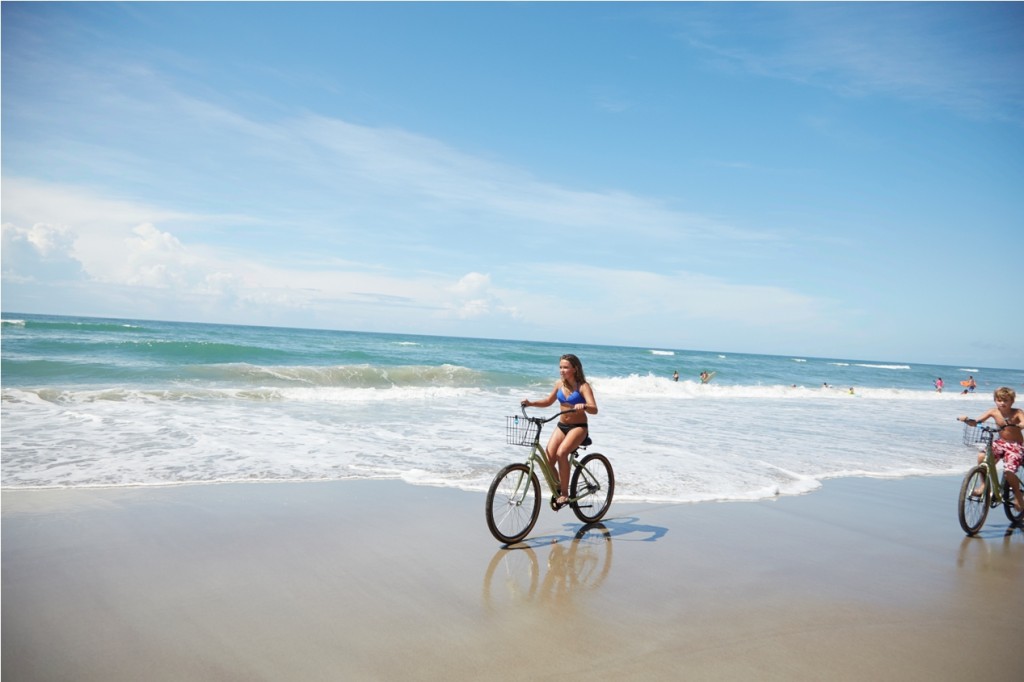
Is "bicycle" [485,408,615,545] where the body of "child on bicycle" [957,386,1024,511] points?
yes

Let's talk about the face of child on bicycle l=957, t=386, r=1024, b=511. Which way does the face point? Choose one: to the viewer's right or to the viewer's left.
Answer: to the viewer's left

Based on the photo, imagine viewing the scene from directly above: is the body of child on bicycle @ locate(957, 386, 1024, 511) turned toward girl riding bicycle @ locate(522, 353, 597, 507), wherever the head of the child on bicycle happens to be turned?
yes

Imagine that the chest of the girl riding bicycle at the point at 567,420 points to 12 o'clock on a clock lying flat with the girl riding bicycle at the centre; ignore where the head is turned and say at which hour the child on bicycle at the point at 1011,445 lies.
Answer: The child on bicycle is roughly at 7 o'clock from the girl riding bicycle.

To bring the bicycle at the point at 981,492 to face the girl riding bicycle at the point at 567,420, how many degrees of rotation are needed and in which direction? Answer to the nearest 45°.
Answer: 0° — it already faces them

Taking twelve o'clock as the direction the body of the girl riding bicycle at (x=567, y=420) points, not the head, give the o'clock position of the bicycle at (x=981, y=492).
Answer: The bicycle is roughly at 7 o'clock from the girl riding bicycle.

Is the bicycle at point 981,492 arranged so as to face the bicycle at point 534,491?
yes

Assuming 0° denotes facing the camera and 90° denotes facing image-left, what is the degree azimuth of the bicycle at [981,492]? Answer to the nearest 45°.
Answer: approximately 45°

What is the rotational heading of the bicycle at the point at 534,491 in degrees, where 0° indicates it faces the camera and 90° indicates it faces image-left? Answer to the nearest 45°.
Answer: approximately 45°
